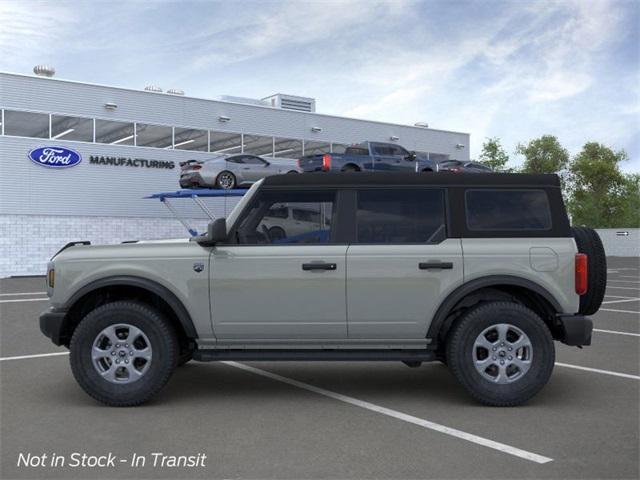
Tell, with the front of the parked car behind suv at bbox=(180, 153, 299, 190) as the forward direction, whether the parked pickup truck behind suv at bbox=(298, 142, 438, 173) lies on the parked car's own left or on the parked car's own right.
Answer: on the parked car's own right

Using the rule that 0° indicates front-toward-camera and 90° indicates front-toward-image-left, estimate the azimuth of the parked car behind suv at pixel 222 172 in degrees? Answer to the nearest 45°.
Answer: approximately 225°

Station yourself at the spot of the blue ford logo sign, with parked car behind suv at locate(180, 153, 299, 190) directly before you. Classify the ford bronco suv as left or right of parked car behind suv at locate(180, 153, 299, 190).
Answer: right

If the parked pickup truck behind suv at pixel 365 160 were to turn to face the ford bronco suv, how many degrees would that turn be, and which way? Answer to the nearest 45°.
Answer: approximately 135° to its right

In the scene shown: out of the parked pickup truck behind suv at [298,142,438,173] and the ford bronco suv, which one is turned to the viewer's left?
the ford bronco suv

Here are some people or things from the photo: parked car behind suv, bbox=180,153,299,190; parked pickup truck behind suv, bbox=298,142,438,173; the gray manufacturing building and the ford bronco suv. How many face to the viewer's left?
1

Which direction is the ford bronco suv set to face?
to the viewer's left

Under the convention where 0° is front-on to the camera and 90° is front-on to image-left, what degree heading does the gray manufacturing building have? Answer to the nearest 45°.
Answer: approximately 315°

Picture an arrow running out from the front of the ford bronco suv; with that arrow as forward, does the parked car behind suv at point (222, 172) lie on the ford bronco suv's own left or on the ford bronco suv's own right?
on the ford bronco suv's own right

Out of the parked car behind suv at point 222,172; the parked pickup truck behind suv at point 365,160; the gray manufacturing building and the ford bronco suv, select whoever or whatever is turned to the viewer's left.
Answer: the ford bronco suv

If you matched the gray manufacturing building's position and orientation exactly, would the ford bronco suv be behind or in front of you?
in front

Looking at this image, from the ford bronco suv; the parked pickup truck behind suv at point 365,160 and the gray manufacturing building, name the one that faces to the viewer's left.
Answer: the ford bronco suv

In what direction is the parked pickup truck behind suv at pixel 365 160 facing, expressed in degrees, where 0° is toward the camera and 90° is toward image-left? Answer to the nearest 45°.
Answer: approximately 225°
